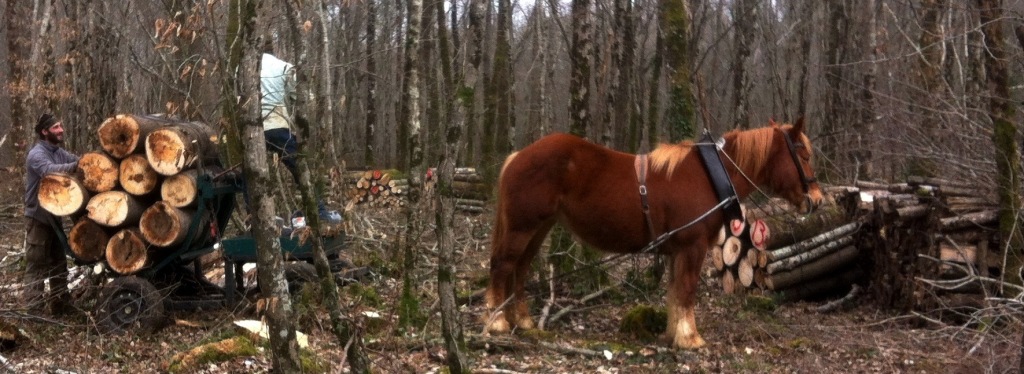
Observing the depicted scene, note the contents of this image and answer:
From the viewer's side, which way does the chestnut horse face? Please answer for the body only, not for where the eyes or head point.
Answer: to the viewer's right

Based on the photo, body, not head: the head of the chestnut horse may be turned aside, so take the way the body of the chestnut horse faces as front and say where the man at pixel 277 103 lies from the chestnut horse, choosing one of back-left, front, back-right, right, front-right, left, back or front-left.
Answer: back

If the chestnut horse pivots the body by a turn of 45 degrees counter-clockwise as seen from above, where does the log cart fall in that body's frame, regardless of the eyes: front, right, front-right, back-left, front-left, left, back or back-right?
back-left

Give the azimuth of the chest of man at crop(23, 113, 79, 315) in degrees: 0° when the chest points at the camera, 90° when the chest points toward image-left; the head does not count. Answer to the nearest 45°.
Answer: approximately 270°

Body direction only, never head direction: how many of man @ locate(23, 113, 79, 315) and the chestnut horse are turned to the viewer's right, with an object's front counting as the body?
2
